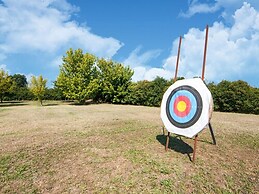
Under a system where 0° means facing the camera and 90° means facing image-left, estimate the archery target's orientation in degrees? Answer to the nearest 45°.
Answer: approximately 45°

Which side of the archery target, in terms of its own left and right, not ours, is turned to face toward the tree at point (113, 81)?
right

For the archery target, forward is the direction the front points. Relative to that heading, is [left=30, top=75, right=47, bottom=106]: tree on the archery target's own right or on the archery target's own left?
on the archery target's own right

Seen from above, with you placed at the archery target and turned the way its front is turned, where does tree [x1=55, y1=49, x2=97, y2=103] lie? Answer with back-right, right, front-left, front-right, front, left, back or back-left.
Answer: right
